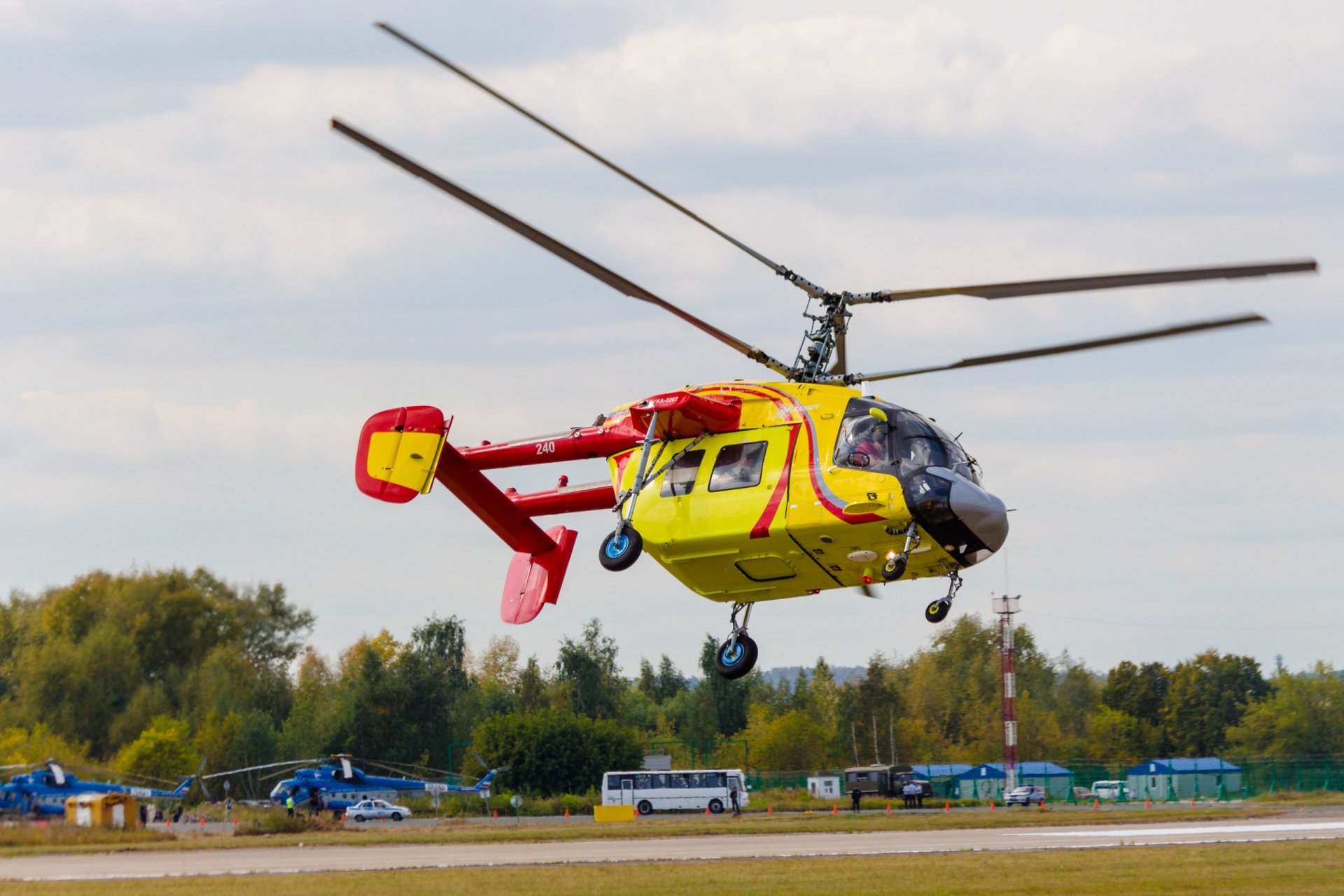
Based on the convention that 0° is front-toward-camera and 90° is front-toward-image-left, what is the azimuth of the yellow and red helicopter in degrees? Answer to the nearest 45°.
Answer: approximately 315°
